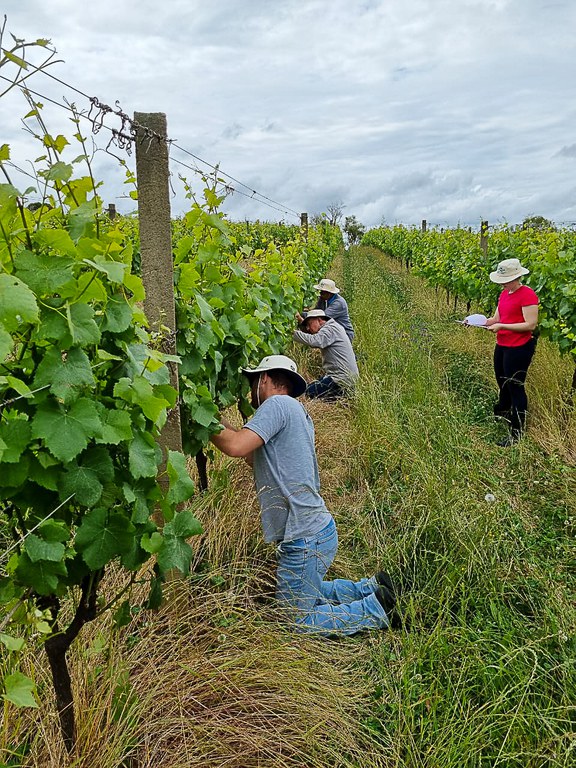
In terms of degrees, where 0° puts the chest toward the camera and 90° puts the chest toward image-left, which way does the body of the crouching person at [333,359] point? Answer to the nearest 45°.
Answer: approximately 90°

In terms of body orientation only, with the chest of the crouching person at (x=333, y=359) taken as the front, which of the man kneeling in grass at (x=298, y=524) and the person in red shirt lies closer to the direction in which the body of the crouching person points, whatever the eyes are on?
the man kneeling in grass

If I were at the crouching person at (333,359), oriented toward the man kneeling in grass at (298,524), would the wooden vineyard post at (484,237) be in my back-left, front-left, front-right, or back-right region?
back-left

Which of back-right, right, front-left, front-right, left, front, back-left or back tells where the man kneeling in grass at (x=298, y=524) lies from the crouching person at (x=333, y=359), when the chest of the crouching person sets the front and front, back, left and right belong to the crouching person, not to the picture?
left

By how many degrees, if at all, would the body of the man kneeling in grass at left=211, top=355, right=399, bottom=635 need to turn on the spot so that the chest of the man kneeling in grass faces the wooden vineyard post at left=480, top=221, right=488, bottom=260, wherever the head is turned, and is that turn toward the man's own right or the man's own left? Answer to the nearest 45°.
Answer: approximately 90° to the man's own right

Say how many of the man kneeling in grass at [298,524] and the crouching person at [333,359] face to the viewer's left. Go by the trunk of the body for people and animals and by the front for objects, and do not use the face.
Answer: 2

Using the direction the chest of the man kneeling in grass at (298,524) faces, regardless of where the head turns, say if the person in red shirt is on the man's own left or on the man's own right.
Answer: on the man's own right

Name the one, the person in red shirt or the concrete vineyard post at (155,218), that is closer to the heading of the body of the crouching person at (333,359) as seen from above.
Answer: the concrete vineyard post

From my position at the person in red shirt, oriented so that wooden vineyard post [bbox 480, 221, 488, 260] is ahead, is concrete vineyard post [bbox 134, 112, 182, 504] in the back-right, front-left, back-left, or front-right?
back-left

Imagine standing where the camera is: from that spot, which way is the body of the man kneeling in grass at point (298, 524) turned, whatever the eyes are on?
to the viewer's left

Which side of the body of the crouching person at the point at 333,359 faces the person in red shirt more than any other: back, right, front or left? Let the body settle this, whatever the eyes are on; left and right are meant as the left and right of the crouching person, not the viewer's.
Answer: back

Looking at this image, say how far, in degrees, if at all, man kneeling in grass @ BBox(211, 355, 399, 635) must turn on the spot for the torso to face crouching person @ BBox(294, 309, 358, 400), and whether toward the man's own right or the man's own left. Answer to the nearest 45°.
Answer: approximately 90° to the man's own right
